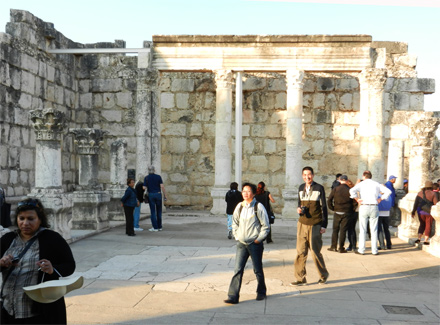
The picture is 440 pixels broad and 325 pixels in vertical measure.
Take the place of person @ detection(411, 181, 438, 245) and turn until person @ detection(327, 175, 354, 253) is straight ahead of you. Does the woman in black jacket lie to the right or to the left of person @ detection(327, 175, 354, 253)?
left

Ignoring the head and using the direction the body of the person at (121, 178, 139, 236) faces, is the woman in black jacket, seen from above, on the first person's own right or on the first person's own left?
on the first person's own right
